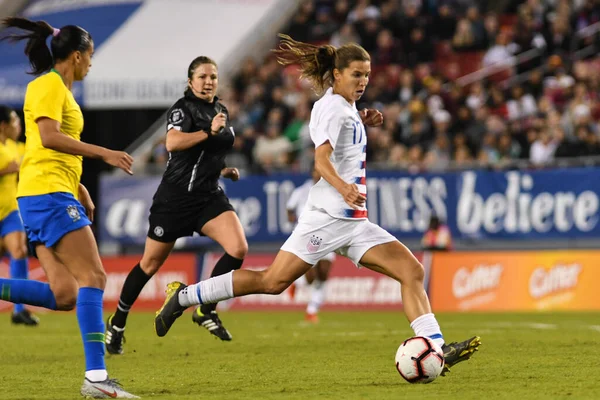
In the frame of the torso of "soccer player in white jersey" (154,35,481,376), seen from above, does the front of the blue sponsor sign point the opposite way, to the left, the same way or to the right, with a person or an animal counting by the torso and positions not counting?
to the right

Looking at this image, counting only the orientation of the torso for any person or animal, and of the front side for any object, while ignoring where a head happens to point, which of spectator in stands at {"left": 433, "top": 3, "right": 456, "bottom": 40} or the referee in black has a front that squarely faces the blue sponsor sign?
the spectator in stands

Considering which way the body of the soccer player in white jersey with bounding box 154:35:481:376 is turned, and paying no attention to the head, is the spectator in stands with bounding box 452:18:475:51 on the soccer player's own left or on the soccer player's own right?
on the soccer player's own left

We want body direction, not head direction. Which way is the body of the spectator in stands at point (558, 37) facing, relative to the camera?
toward the camera

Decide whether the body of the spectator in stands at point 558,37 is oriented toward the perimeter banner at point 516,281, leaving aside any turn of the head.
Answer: yes

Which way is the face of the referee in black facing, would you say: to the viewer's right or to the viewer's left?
to the viewer's right

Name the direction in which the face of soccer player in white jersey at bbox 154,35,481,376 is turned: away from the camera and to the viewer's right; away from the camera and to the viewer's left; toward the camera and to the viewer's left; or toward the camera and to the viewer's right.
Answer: toward the camera and to the viewer's right

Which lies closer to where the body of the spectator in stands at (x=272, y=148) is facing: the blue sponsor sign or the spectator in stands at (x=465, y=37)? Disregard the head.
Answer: the blue sponsor sign

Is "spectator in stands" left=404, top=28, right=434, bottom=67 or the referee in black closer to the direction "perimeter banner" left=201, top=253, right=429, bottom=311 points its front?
the referee in black

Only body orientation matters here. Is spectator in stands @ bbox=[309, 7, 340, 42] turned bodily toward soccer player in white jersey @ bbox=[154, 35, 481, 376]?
yes

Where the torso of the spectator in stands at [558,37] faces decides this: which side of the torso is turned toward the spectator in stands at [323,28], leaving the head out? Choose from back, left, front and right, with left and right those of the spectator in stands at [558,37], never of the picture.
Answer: right

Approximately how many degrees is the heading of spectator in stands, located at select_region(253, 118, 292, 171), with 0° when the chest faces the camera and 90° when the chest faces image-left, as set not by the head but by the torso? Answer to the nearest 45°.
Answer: approximately 0°

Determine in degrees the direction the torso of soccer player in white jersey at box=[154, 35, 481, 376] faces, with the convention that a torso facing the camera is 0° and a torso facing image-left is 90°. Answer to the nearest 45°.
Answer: approximately 270°

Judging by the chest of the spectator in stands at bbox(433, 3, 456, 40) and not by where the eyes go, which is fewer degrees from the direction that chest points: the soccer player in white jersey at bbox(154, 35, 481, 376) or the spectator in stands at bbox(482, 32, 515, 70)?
the soccer player in white jersey

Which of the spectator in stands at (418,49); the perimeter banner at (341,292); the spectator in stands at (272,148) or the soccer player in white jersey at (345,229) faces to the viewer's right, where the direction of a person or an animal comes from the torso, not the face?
the soccer player in white jersey

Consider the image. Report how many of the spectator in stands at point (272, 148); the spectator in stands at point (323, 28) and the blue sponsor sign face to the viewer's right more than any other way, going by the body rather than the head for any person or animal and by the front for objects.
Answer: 0

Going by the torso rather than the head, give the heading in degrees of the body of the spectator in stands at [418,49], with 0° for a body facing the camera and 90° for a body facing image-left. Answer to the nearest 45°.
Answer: approximately 0°

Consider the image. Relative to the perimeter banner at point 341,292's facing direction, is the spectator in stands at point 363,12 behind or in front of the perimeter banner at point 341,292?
behind
